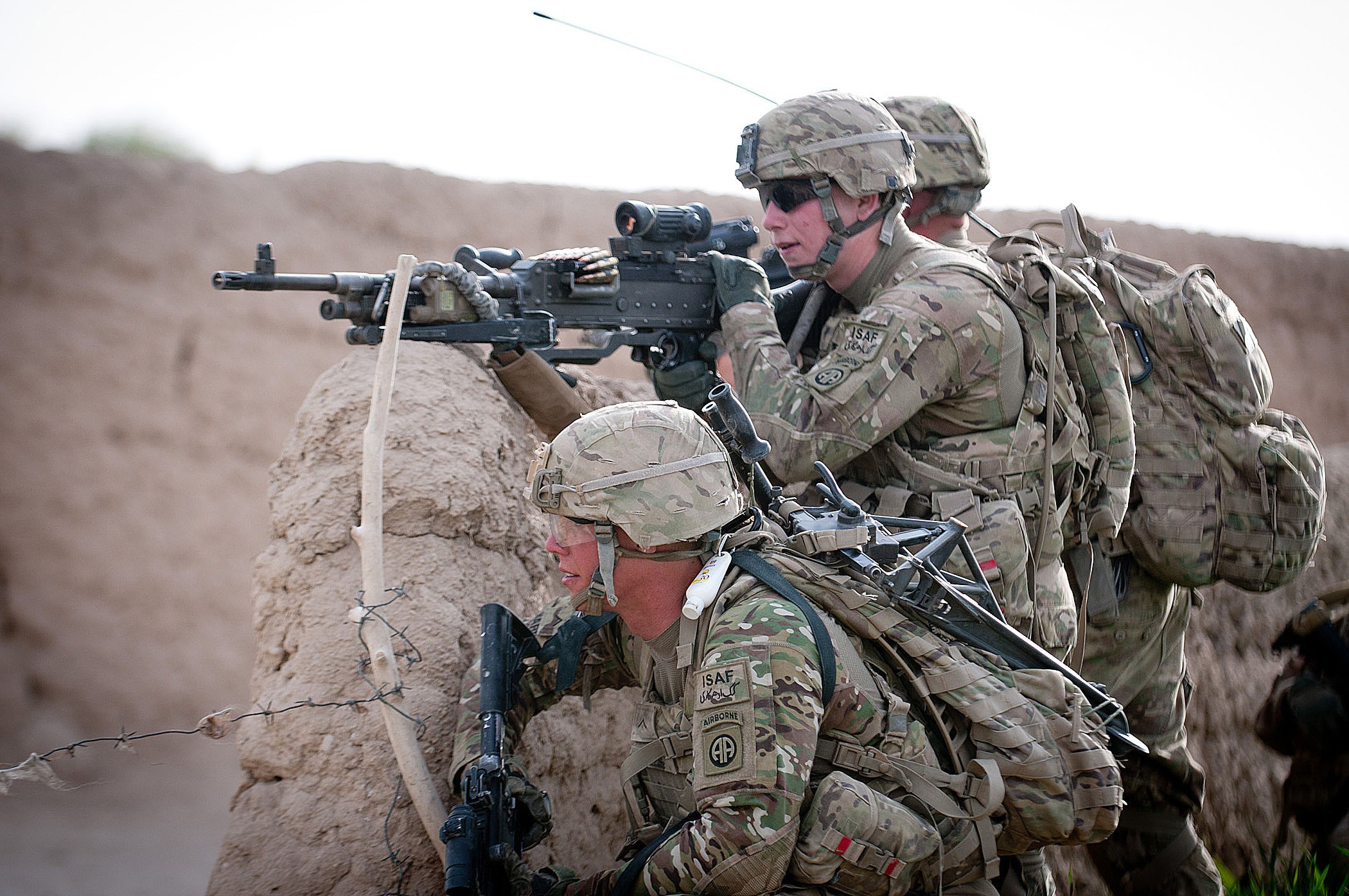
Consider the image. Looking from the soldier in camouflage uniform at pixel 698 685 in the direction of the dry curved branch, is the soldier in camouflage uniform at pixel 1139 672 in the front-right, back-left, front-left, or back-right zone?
back-right

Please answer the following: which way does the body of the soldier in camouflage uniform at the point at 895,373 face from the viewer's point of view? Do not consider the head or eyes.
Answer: to the viewer's left

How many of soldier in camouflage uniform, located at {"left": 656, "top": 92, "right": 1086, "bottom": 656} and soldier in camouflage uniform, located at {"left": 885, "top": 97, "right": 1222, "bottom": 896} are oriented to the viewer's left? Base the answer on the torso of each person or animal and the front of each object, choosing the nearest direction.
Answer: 2

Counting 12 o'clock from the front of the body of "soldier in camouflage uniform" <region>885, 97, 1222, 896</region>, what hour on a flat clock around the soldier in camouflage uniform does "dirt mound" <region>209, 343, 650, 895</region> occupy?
The dirt mound is roughly at 11 o'clock from the soldier in camouflage uniform.

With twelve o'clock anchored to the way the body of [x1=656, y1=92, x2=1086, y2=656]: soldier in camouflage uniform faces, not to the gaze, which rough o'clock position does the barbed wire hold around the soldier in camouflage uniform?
The barbed wire is roughly at 11 o'clock from the soldier in camouflage uniform.

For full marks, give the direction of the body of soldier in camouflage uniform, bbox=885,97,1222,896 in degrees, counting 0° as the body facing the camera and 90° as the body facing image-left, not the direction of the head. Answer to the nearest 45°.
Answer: approximately 90°

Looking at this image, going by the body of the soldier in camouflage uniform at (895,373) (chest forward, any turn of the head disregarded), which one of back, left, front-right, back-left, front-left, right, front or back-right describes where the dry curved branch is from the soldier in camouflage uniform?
front-left

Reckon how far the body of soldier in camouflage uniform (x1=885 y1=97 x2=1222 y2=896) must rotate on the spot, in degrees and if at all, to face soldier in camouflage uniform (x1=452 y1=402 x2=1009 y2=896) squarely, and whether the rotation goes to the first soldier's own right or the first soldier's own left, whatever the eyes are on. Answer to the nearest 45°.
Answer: approximately 45° to the first soldier's own left

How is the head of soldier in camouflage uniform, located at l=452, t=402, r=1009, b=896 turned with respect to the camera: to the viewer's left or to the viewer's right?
to the viewer's left

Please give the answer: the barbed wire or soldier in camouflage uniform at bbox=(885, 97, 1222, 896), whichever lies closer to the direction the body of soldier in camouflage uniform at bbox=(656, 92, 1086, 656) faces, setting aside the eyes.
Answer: the barbed wire

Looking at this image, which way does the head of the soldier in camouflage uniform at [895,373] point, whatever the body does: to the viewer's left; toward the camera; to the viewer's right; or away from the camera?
to the viewer's left

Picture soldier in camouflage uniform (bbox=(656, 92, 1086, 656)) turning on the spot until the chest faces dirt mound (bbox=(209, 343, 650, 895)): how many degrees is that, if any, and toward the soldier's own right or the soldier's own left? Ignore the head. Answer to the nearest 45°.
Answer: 0° — they already face it

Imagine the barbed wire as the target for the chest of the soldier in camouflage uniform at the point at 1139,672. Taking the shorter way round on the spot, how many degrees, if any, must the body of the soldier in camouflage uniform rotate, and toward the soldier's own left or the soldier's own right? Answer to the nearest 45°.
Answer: approximately 45° to the soldier's own left
